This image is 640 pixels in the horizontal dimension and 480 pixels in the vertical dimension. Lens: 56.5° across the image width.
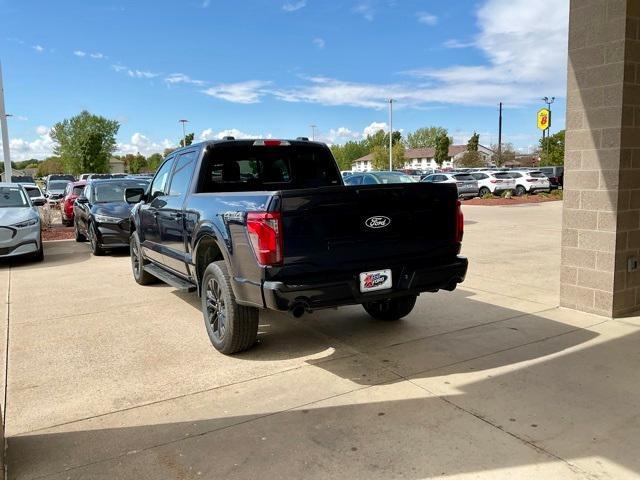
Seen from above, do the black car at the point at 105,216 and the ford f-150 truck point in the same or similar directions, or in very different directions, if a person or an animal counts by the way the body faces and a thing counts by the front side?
very different directions

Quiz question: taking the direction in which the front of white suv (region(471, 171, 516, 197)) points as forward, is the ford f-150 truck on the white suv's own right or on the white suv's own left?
on the white suv's own left

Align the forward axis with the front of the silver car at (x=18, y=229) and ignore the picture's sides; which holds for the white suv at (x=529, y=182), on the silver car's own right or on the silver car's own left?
on the silver car's own left

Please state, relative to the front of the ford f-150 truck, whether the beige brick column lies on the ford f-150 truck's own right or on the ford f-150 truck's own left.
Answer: on the ford f-150 truck's own right

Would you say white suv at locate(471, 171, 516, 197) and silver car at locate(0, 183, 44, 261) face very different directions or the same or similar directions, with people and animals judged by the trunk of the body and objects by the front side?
very different directions

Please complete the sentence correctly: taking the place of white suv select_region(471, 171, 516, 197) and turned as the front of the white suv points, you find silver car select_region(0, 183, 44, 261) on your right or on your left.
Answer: on your left

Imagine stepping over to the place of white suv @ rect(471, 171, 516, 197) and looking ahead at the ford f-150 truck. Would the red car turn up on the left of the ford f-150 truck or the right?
right
